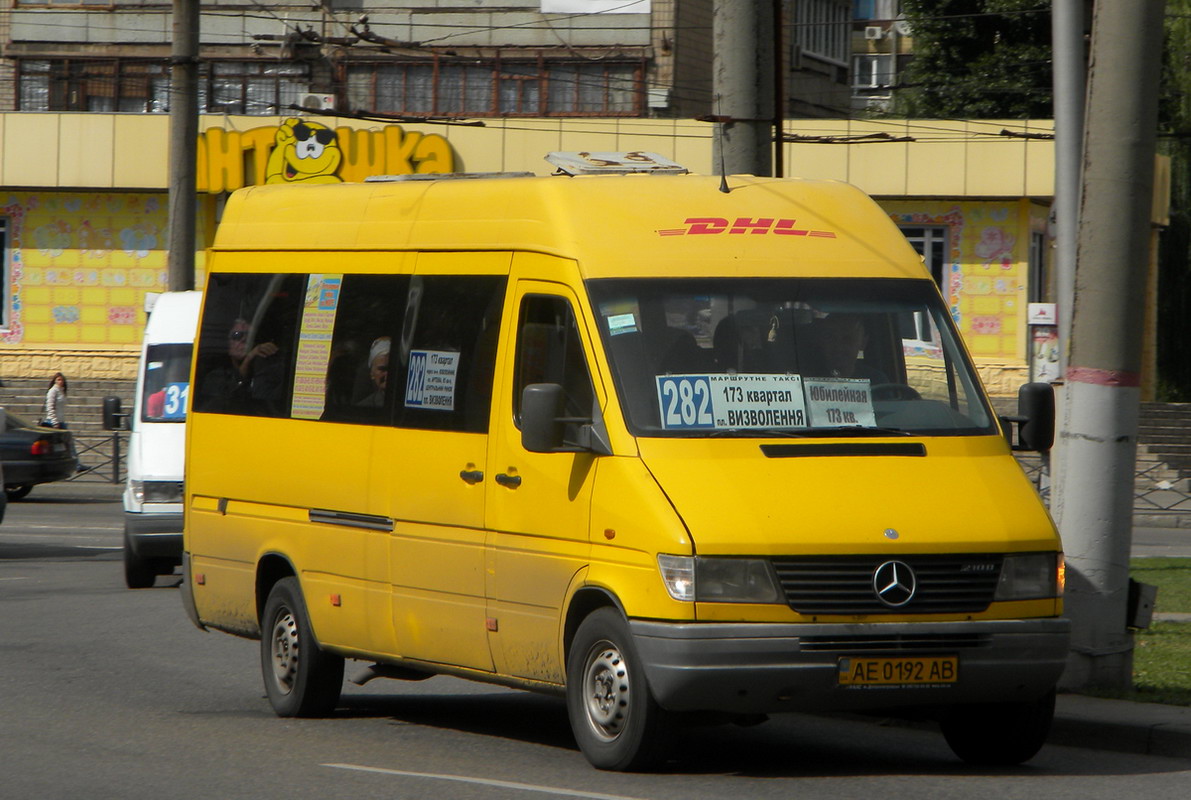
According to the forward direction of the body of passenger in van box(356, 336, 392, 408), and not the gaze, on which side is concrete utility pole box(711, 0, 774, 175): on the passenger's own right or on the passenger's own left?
on the passenger's own left

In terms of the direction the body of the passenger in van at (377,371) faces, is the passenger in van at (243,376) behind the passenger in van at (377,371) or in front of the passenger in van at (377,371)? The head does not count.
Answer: behind

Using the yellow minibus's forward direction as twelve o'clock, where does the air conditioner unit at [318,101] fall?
The air conditioner unit is roughly at 7 o'clock from the yellow minibus.

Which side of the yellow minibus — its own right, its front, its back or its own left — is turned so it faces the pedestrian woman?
back

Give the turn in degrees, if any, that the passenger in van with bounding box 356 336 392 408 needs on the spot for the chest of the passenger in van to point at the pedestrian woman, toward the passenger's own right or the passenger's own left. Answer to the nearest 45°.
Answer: approximately 135° to the passenger's own left

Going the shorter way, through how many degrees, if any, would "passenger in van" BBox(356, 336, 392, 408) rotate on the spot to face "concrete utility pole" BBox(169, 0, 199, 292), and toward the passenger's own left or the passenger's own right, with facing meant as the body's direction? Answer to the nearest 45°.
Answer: approximately 135° to the passenger's own left

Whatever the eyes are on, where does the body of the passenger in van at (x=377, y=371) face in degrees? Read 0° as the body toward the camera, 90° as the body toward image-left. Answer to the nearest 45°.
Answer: approximately 315°
